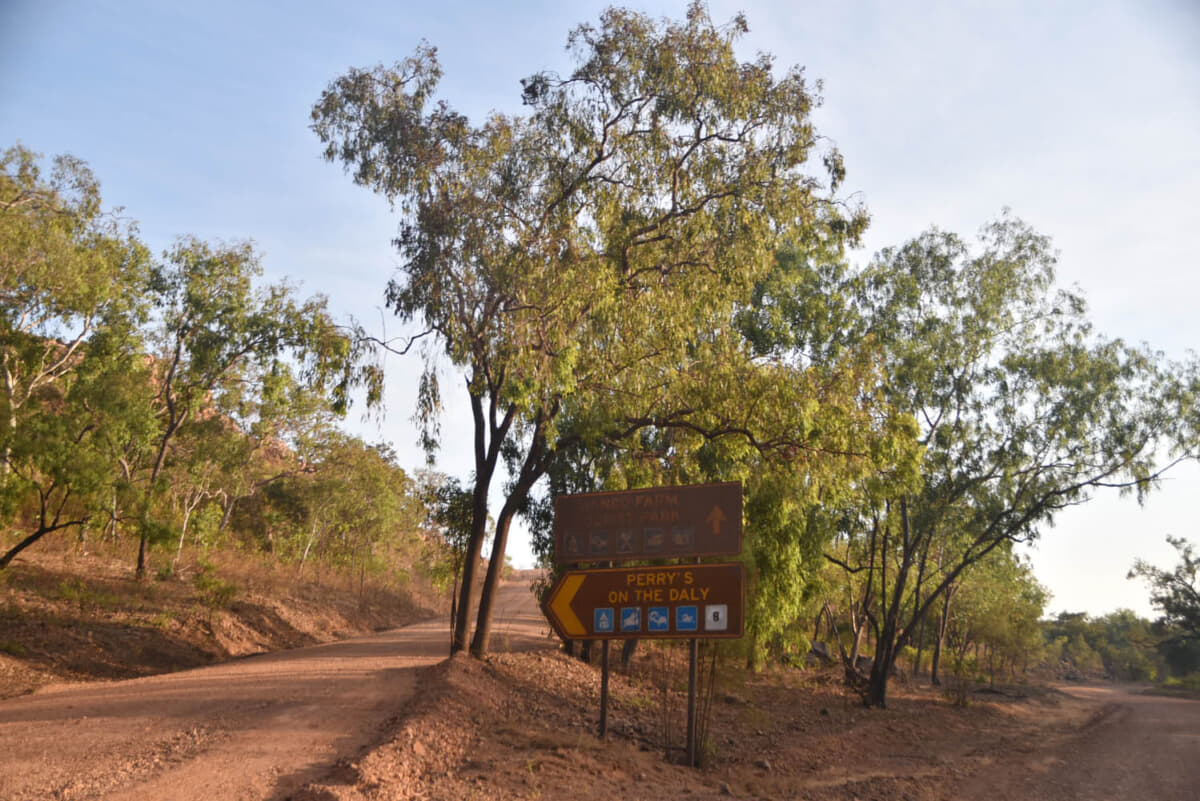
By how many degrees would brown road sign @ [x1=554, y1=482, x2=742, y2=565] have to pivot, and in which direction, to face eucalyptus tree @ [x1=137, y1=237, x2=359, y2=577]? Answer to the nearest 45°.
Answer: approximately 90° to its right

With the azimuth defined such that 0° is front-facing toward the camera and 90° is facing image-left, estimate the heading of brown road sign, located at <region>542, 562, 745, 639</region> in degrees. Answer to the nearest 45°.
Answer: approximately 45°

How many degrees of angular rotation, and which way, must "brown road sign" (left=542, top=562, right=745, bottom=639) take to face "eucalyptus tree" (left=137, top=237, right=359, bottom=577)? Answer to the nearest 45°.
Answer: approximately 90° to its right

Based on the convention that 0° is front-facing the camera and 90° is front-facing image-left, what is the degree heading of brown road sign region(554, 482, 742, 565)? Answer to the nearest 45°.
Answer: approximately 45°
